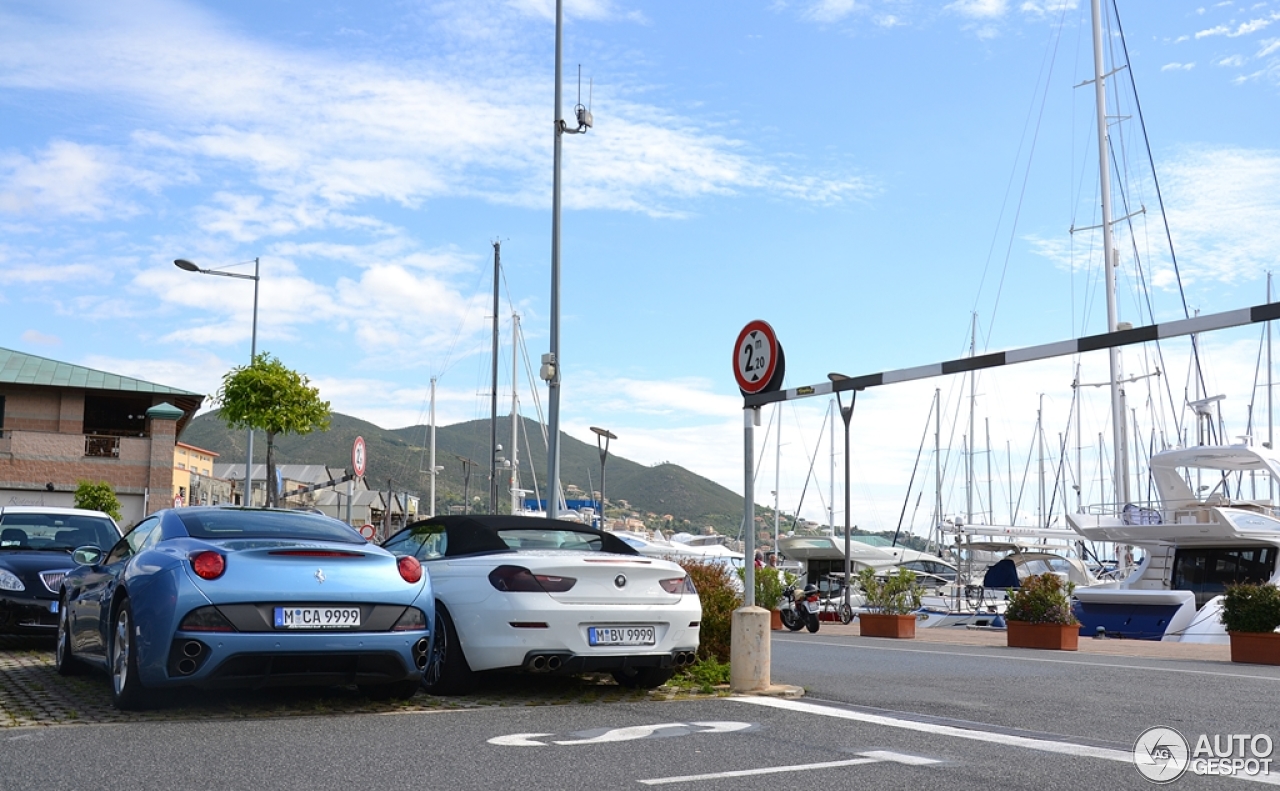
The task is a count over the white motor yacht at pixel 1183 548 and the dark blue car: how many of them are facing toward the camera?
1

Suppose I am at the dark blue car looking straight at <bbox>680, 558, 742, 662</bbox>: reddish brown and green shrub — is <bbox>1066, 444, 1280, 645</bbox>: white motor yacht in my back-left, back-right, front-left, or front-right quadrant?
front-left

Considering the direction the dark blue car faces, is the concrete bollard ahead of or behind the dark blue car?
ahead

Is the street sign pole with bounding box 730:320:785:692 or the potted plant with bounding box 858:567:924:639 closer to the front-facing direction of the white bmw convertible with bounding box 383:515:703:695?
the potted plant

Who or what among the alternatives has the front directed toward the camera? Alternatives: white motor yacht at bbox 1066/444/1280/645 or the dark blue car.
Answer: the dark blue car

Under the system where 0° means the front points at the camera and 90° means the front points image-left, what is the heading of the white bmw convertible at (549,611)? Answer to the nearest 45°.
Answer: approximately 135°

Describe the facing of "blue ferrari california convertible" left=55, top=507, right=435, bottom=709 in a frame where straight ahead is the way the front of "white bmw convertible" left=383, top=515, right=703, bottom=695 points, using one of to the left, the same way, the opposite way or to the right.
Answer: the same way

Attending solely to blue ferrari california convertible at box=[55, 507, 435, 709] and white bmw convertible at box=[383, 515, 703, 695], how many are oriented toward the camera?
0

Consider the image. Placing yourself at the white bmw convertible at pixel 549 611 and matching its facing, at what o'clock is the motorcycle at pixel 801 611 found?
The motorcycle is roughly at 2 o'clock from the white bmw convertible.

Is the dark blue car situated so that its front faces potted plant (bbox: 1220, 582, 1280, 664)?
no

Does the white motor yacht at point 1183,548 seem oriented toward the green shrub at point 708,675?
no

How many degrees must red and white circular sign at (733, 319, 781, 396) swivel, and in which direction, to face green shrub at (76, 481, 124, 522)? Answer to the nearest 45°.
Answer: approximately 90° to its right

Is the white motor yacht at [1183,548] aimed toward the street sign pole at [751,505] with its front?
no

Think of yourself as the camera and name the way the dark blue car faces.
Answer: facing the viewer

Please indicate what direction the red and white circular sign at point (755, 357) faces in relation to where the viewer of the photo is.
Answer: facing the viewer and to the left of the viewer
